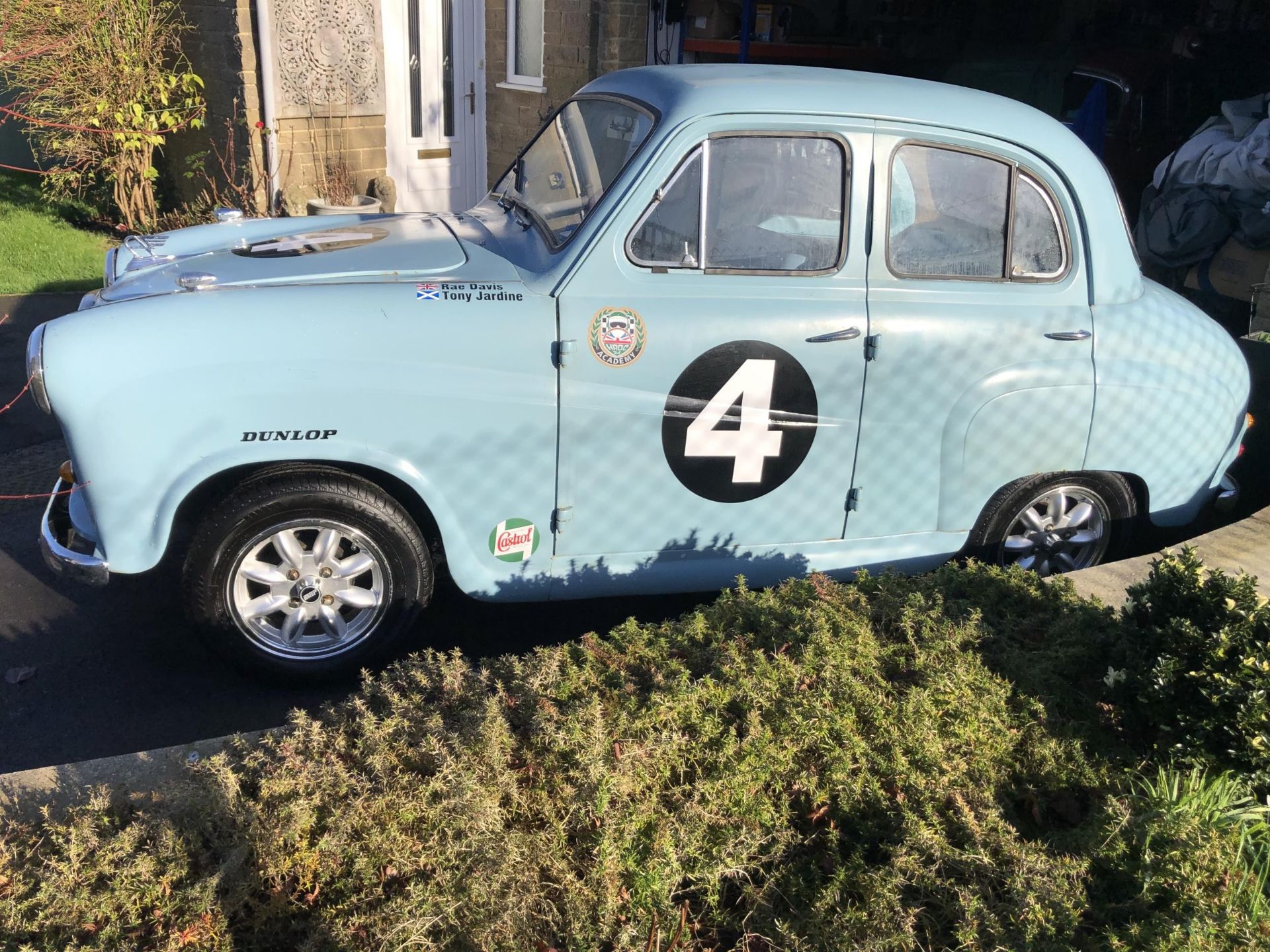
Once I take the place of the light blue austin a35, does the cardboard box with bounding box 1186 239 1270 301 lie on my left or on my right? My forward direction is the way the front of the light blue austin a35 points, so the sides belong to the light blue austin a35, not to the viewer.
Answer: on my right

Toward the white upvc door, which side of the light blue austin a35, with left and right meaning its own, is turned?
right

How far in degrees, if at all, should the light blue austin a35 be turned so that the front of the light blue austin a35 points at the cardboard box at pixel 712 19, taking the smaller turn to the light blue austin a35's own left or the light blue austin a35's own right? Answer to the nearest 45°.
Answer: approximately 90° to the light blue austin a35's own right

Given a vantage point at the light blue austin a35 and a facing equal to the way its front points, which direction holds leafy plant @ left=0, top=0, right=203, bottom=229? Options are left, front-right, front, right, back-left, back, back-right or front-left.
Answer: front-right

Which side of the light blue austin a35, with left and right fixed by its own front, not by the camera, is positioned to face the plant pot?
right

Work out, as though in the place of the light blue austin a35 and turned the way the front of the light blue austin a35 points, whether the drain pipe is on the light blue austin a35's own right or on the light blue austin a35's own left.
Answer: on the light blue austin a35's own right

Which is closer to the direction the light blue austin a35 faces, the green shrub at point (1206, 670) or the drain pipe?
the drain pipe

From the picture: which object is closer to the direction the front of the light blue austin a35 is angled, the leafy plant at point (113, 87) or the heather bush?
the leafy plant

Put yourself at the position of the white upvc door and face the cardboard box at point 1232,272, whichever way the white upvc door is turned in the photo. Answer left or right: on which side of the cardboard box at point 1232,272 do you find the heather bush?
right

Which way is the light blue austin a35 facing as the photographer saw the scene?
facing to the left of the viewer
